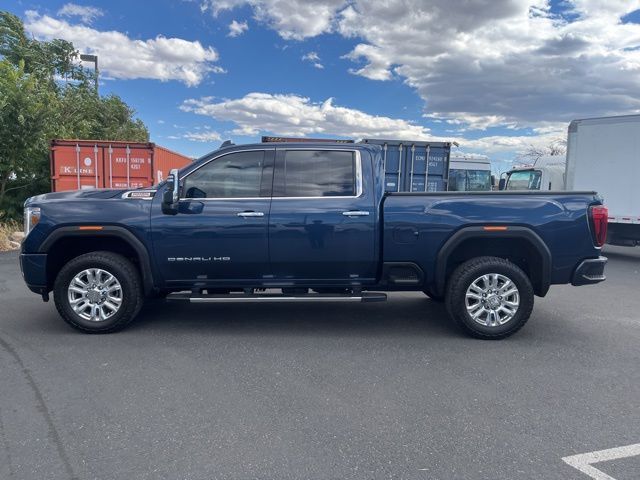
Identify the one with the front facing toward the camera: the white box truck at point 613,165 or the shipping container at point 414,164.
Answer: the shipping container

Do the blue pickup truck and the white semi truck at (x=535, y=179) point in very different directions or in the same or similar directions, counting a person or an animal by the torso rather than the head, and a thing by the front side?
same or similar directions

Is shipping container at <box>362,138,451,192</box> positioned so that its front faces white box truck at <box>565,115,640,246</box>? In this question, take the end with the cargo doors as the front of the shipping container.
no

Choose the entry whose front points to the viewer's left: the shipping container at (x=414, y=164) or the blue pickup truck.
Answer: the blue pickup truck

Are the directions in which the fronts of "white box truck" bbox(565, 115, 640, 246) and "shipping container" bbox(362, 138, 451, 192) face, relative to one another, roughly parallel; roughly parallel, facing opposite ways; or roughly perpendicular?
roughly perpendicular

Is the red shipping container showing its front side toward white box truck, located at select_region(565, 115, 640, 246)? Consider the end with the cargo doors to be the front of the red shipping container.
no

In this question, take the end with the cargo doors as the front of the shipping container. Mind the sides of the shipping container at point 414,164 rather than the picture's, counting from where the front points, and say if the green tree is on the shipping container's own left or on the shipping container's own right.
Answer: on the shipping container's own right

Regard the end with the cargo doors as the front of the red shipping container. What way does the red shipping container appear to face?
toward the camera

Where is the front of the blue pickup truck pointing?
to the viewer's left

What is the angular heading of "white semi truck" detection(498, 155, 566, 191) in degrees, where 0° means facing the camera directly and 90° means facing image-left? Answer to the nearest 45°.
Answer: approximately 90°

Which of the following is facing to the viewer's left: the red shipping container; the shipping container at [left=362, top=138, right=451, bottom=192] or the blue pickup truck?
the blue pickup truck

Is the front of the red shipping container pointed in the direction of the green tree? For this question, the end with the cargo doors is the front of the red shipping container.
no

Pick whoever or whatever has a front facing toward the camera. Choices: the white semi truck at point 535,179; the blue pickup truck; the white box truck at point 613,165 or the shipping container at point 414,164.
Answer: the shipping container

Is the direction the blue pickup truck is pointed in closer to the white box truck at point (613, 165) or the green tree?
the green tree
